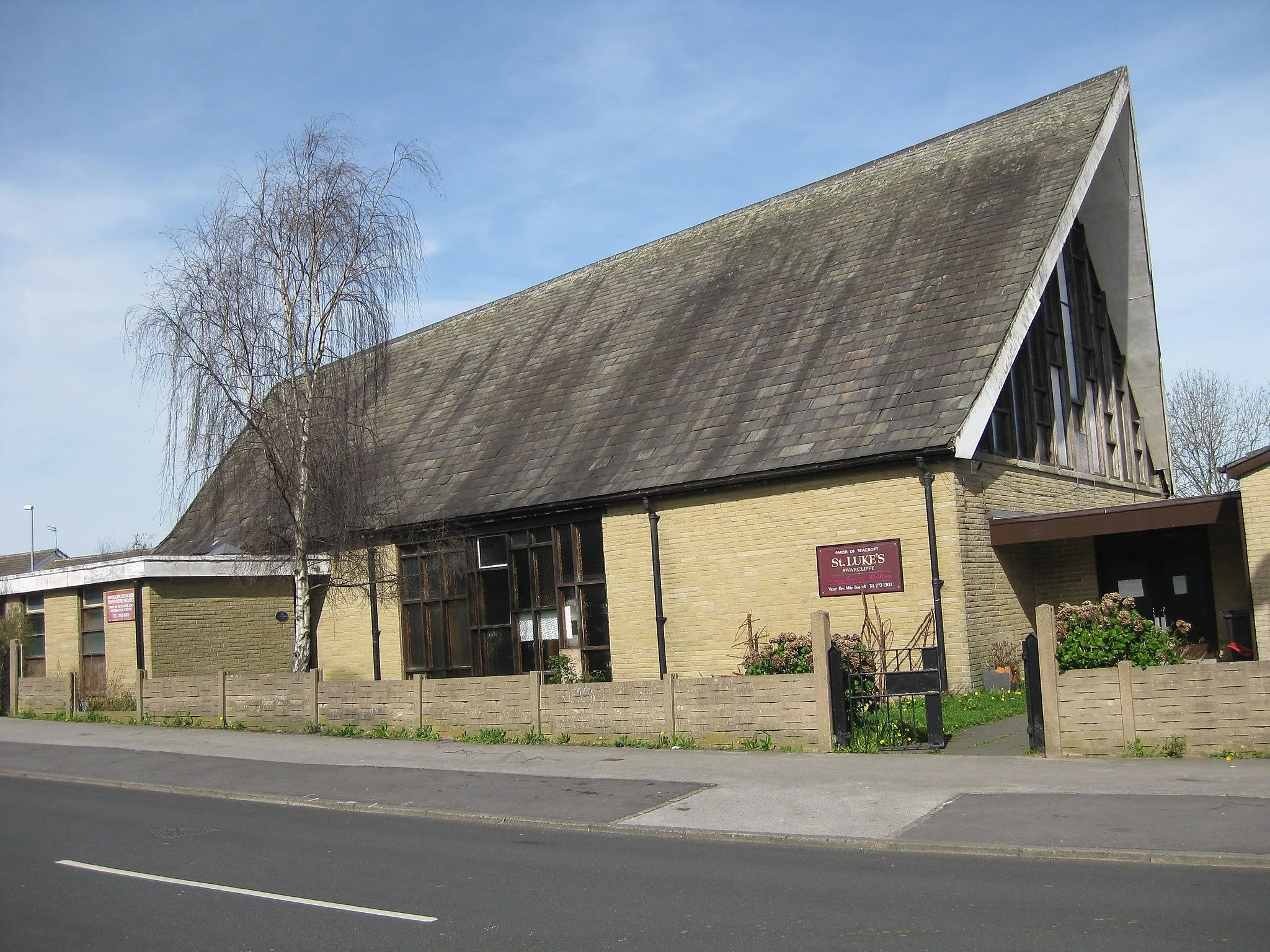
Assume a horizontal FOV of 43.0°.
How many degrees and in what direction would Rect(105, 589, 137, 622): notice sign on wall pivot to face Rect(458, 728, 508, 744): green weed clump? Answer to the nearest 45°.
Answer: approximately 45° to its left

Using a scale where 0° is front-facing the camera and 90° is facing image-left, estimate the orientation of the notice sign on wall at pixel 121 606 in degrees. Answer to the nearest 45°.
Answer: approximately 0°

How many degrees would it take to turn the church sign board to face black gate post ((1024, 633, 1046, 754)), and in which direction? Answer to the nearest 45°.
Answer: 0° — it already faces it

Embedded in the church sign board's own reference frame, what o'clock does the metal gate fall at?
The metal gate is roughly at 12 o'clock from the church sign board.

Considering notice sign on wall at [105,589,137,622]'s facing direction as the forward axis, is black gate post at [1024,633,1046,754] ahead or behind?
ahead

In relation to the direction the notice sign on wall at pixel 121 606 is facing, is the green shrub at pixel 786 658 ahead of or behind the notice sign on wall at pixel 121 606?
ahead

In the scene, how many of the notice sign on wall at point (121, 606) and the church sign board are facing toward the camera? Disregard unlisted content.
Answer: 2

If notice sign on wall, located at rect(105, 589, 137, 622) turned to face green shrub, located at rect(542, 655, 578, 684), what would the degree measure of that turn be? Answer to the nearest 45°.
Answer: approximately 45° to its left

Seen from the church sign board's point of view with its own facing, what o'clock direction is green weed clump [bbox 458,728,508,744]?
The green weed clump is roughly at 2 o'clock from the church sign board.

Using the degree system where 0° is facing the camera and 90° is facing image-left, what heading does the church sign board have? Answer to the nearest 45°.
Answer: approximately 0°

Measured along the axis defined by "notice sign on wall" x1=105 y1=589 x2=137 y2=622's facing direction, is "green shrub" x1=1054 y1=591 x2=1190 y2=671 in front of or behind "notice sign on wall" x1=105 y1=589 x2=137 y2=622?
in front
